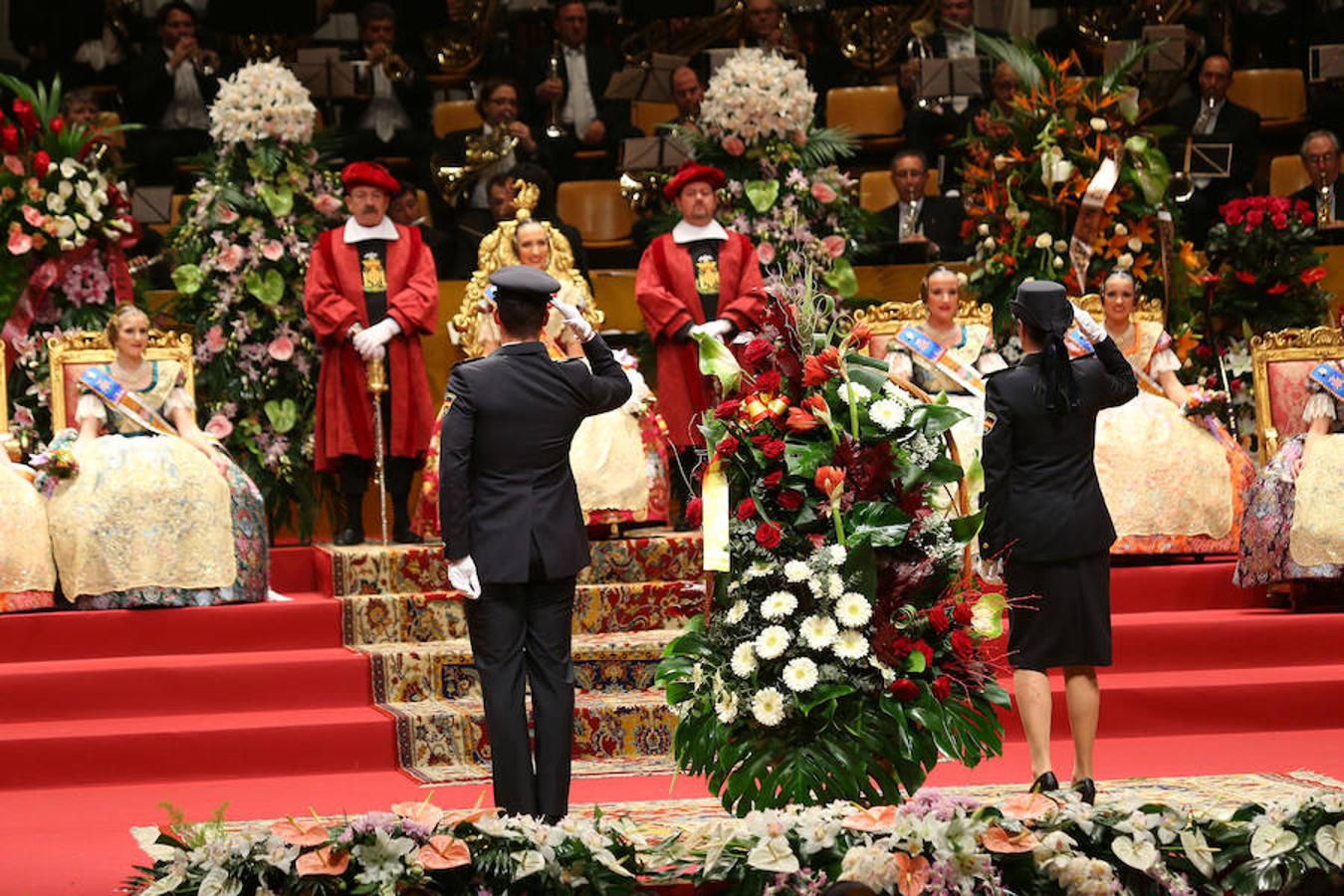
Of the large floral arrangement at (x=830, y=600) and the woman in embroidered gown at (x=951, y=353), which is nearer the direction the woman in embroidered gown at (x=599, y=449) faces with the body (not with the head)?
the large floral arrangement

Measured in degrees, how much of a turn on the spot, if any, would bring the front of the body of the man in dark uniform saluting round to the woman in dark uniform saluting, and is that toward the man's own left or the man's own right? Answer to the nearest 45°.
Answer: approximately 90° to the man's own right

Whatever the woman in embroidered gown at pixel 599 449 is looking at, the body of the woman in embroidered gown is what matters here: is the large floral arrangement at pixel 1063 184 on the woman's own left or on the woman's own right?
on the woman's own left

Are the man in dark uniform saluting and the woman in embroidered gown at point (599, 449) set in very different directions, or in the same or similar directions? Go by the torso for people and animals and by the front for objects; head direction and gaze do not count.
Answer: very different directions

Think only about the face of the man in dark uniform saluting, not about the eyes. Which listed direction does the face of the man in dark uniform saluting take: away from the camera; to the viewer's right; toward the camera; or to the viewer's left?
away from the camera

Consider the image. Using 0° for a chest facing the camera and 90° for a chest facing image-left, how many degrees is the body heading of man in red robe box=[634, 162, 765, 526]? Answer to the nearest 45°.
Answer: approximately 0°

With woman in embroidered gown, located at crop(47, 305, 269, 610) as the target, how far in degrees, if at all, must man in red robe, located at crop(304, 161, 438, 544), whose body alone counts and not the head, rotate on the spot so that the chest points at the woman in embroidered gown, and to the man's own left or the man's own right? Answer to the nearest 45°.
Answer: approximately 45° to the man's own right

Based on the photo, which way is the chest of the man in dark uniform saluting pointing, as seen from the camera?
away from the camera

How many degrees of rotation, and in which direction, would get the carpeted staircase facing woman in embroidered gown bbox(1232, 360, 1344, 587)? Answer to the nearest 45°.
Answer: approximately 90° to its left
